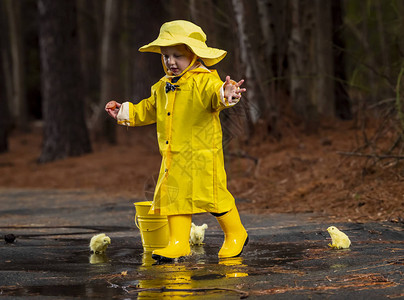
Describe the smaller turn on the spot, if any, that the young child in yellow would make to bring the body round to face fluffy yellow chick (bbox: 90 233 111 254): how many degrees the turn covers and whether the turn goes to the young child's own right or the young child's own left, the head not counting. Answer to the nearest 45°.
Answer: approximately 45° to the young child's own right

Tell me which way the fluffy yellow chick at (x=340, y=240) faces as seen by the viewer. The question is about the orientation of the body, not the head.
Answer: to the viewer's left

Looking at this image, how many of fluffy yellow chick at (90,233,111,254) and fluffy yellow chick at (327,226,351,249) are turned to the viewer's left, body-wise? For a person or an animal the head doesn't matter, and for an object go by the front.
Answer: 1

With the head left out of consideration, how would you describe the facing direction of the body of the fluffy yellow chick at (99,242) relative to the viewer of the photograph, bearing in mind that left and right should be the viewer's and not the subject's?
facing to the right of the viewer

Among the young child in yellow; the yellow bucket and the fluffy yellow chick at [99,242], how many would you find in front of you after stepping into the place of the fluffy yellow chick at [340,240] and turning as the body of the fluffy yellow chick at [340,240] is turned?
3

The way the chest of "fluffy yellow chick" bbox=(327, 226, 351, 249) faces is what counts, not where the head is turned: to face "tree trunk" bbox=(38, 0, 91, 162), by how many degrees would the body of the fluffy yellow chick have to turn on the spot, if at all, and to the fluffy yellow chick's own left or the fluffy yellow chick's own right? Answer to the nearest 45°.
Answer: approximately 45° to the fluffy yellow chick's own right

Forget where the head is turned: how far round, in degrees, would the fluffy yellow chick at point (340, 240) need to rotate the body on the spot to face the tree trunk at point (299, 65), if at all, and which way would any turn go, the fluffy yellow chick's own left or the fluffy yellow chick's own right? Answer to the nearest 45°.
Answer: approximately 90° to the fluffy yellow chick's own right

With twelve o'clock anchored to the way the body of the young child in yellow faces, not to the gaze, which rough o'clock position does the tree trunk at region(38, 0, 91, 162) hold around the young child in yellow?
The tree trunk is roughly at 4 o'clock from the young child in yellow.
